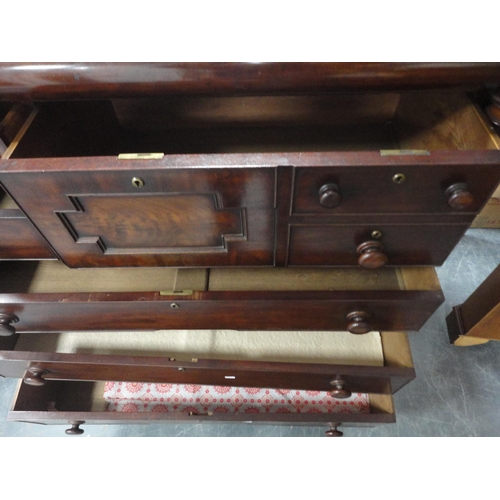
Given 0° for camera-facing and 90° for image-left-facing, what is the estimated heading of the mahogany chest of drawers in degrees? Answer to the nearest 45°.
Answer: approximately 0°
